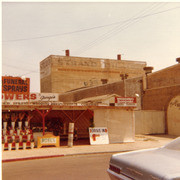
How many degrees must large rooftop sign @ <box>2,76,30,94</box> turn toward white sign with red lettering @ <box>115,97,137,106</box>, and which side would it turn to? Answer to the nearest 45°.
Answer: approximately 90° to its left

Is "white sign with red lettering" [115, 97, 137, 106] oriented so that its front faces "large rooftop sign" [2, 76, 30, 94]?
no

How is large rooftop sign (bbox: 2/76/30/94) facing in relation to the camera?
toward the camera

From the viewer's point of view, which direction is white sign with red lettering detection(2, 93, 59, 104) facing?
toward the camera

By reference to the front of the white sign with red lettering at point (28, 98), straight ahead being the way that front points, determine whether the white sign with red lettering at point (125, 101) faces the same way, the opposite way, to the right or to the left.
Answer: the same way

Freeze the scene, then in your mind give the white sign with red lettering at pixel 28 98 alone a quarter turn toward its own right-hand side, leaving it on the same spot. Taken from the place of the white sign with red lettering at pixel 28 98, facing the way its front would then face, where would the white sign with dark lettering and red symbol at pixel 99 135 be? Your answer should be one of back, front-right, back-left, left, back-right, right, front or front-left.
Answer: back

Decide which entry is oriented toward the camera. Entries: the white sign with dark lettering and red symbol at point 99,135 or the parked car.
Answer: the white sign with dark lettering and red symbol

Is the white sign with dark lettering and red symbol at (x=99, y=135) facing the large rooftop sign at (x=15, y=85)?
no

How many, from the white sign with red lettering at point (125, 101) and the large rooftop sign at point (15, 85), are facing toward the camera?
2

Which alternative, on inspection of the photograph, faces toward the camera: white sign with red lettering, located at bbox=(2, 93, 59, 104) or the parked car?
the white sign with red lettering

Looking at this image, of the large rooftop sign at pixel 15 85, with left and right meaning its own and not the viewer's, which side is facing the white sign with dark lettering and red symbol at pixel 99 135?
left

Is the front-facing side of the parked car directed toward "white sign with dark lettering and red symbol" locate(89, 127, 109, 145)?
no

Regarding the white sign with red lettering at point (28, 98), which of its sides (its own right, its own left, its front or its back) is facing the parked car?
front

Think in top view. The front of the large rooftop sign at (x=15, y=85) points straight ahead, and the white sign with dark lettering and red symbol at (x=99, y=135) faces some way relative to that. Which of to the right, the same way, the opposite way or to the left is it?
the same way
